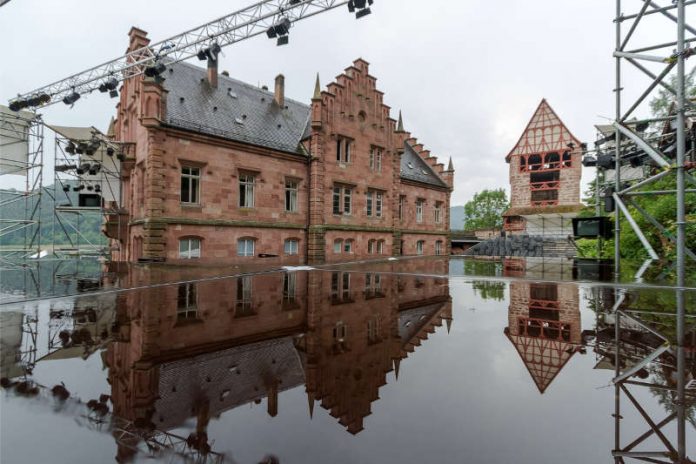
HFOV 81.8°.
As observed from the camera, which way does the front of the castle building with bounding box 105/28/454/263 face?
facing the viewer and to the right of the viewer

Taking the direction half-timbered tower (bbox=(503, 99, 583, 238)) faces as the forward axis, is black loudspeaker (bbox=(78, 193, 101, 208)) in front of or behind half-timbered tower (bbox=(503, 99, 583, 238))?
in front

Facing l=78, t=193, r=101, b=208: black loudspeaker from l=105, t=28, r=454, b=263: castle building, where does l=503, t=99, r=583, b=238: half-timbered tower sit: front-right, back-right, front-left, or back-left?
back-right

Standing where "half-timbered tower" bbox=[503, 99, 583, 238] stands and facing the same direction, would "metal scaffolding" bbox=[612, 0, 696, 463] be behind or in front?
in front

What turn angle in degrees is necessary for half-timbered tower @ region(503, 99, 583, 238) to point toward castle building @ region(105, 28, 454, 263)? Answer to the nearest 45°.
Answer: approximately 45° to its right

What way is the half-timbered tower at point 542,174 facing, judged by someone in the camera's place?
facing the viewer

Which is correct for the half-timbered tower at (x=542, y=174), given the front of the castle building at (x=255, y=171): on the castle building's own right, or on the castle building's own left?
on the castle building's own left
